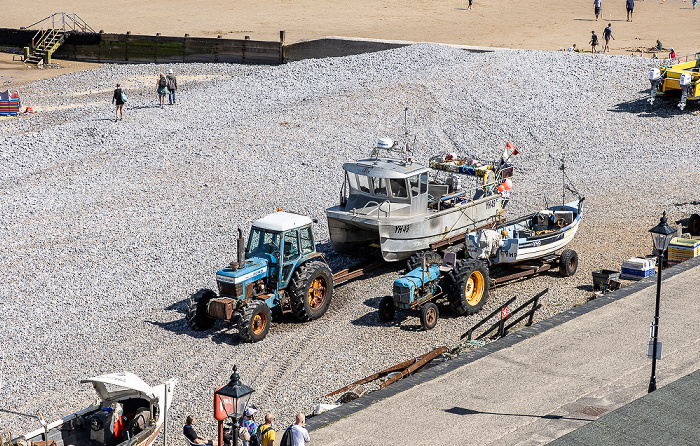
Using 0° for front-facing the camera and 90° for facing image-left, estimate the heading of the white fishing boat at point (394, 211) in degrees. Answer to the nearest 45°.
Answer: approximately 45°

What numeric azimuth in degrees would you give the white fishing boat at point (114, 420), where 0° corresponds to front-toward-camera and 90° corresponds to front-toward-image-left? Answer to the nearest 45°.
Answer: approximately 225°

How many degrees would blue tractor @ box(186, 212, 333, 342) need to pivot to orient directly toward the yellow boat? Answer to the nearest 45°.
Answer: approximately 180°

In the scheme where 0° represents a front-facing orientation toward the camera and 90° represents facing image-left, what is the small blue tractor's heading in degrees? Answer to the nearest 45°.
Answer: approximately 45°

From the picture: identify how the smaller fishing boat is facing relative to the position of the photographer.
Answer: facing away from the viewer and to the right of the viewer

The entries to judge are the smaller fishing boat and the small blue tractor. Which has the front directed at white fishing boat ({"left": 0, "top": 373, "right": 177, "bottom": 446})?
the small blue tractor

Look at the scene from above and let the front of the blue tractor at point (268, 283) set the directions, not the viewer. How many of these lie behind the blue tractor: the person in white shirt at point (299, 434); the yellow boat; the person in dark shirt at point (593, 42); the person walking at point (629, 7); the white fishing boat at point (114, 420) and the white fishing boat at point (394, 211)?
4

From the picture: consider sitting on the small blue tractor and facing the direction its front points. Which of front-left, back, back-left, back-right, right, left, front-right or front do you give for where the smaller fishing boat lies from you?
back

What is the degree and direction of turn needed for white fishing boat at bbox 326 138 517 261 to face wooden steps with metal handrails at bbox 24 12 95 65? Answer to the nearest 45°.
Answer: approximately 90° to its right

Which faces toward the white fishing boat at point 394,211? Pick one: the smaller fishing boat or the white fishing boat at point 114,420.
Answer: the white fishing boat at point 114,420

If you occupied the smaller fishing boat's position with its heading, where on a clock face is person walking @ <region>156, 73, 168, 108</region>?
The person walking is roughly at 9 o'clock from the smaller fishing boat.
